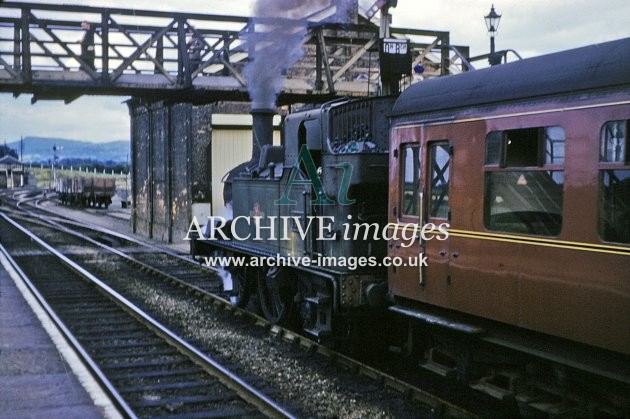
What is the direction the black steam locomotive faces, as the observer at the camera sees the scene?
facing away from the viewer and to the left of the viewer

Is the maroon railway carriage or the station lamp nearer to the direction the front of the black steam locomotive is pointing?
the station lamp

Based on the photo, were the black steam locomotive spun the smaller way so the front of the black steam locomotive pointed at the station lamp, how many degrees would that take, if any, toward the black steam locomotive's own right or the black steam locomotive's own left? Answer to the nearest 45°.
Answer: approximately 90° to the black steam locomotive's own right

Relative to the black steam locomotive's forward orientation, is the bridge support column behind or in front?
in front

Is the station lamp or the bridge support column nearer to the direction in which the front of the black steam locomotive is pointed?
the bridge support column

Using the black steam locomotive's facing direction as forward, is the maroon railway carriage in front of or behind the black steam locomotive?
behind
